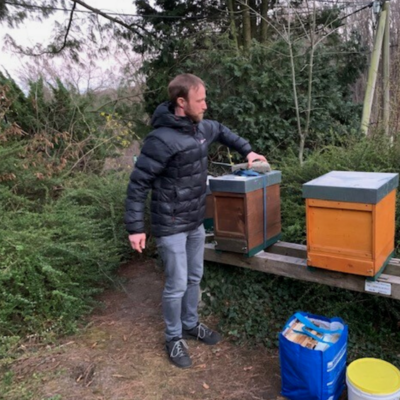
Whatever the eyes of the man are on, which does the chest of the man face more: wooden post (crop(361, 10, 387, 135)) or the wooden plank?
the wooden plank

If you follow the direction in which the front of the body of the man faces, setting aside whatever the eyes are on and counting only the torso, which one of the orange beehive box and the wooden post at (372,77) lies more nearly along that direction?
the orange beehive box

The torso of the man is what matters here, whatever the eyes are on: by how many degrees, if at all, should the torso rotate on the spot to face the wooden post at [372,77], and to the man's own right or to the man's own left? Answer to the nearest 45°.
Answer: approximately 90° to the man's own left

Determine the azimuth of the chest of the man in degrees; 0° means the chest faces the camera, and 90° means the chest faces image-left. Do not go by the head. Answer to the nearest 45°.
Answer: approximately 315°

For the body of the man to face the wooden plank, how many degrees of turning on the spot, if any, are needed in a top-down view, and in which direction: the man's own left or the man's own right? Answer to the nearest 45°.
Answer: approximately 45° to the man's own left

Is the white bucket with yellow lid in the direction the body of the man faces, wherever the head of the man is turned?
yes
